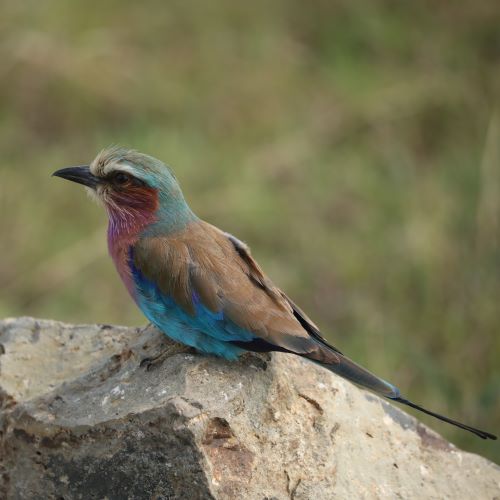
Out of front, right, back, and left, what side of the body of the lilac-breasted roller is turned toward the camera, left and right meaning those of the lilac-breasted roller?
left
